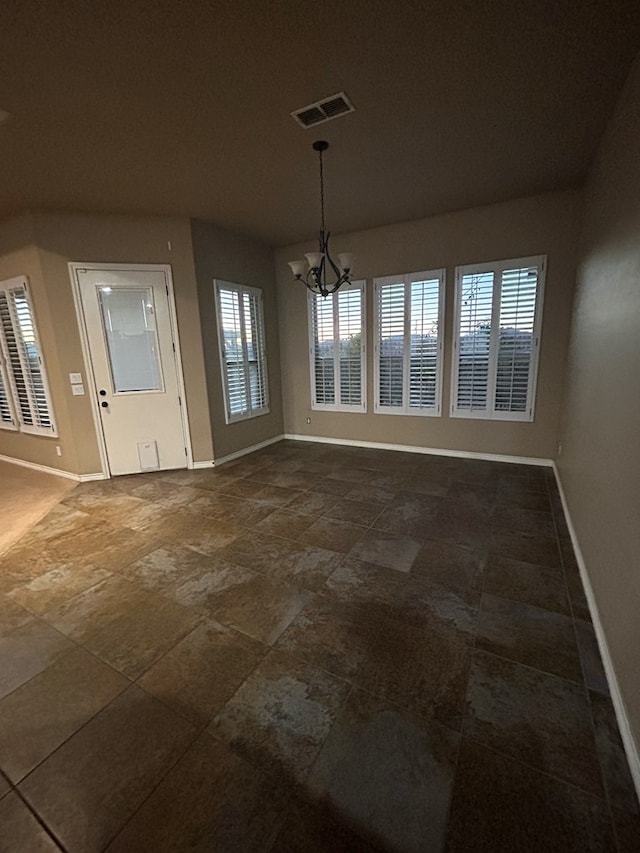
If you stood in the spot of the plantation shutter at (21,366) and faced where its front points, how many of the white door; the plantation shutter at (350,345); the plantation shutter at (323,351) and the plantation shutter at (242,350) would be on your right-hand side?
0

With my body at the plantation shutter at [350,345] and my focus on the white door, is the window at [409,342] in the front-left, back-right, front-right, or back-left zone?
back-left

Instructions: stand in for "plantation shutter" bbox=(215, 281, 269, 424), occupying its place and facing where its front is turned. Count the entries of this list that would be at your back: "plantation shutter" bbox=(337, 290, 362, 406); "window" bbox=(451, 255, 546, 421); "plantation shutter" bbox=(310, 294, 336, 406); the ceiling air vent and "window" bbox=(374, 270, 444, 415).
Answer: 0

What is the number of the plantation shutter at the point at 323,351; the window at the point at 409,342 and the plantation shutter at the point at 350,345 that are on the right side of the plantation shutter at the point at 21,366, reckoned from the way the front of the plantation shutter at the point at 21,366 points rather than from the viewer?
0

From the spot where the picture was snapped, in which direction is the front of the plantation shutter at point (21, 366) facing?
facing the viewer and to the left of the viewer

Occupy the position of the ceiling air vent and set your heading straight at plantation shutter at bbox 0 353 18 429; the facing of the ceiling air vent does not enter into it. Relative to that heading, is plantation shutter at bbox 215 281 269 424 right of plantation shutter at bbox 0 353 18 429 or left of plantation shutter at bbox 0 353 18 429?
right

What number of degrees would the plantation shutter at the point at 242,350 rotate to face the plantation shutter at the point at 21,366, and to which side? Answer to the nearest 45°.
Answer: approximately 135° to its right

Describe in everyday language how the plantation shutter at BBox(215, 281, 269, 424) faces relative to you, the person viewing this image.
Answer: facing the viewer and to the right of the viewer

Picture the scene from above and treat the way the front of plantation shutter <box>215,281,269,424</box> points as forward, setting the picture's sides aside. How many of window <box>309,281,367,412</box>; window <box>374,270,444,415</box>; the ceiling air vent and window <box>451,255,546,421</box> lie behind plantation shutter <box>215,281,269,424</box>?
0

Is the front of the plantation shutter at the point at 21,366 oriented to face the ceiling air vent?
no

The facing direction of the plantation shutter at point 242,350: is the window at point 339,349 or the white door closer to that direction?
the window

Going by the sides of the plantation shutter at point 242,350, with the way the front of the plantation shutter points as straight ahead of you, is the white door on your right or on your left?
on your right

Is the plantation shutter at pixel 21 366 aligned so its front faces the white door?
no

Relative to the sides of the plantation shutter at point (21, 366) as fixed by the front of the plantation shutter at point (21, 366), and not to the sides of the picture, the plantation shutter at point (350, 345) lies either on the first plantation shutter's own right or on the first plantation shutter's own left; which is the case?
on the first plantation shutter's own left

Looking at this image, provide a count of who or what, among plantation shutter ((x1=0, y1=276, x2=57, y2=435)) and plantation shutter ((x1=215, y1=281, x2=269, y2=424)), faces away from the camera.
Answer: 0

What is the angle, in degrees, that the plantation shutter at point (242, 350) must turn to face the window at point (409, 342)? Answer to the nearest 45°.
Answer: approximately 45° to its left

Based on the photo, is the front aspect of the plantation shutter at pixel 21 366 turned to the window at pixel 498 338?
no

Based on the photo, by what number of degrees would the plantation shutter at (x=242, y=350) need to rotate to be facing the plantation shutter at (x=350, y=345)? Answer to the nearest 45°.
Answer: approximately 45° to its left
